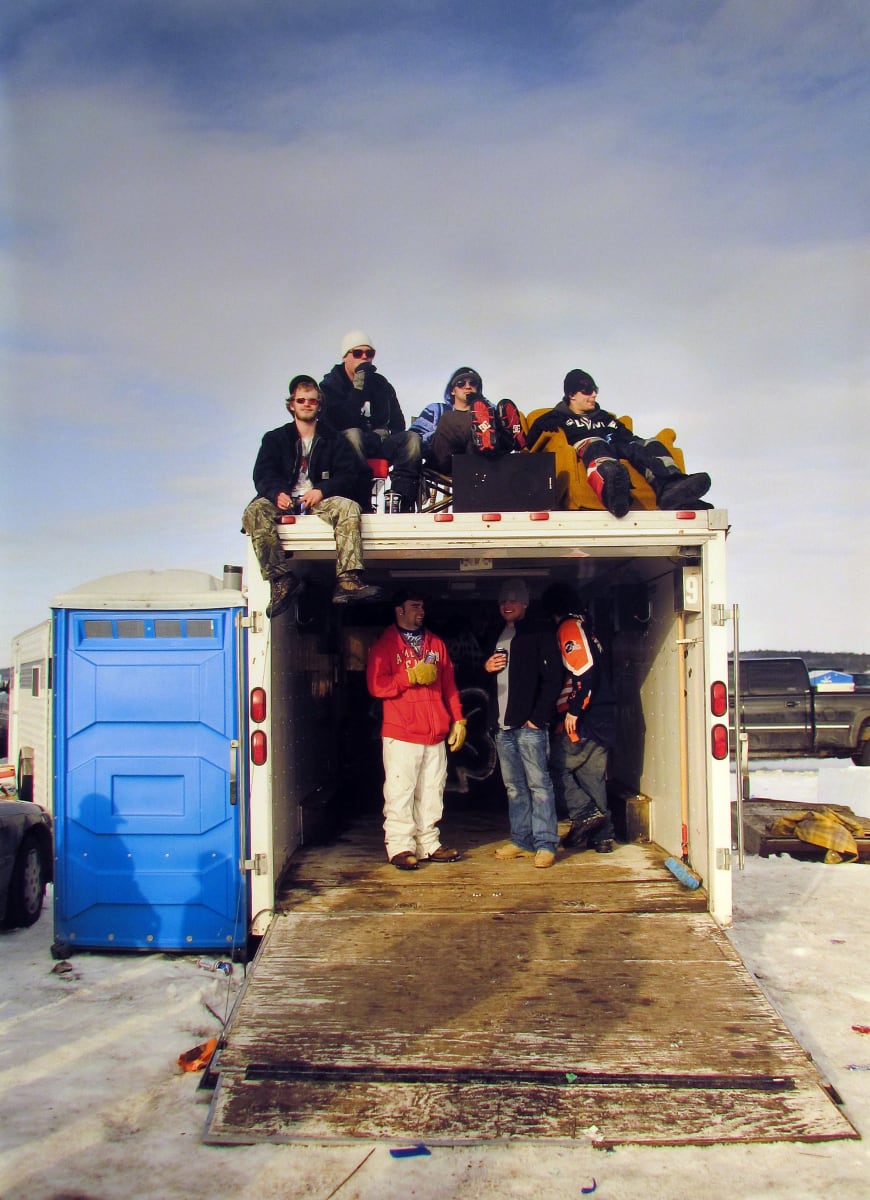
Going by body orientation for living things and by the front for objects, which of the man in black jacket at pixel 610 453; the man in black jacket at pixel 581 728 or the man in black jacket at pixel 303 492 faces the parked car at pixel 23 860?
the man in black jacket at pixel 581 728

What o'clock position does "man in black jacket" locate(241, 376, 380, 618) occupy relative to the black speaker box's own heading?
The man in black jacket is roughly at 3 o'clock from the black speaker box.

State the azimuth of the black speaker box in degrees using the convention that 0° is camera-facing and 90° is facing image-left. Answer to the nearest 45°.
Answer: approximately 0°

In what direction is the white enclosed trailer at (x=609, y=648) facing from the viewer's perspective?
away from the camera

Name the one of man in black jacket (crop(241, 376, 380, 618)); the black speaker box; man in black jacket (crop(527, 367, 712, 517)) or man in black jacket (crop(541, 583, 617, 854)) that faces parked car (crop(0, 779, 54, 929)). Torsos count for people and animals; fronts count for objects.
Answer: man in black jacket (crop(541, 583, 617, 854))

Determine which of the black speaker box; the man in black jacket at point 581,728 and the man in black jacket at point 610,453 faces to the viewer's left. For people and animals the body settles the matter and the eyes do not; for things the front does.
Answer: the man in black jacket at point 581,728

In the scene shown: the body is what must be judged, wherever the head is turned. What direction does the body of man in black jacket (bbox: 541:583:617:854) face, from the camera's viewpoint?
to the viewer's left

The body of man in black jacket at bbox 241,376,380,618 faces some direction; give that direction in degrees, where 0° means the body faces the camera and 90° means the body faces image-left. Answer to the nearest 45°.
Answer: approximately 0°

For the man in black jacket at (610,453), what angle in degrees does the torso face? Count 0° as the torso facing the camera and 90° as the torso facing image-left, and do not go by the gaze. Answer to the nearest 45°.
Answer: approximately 315°
